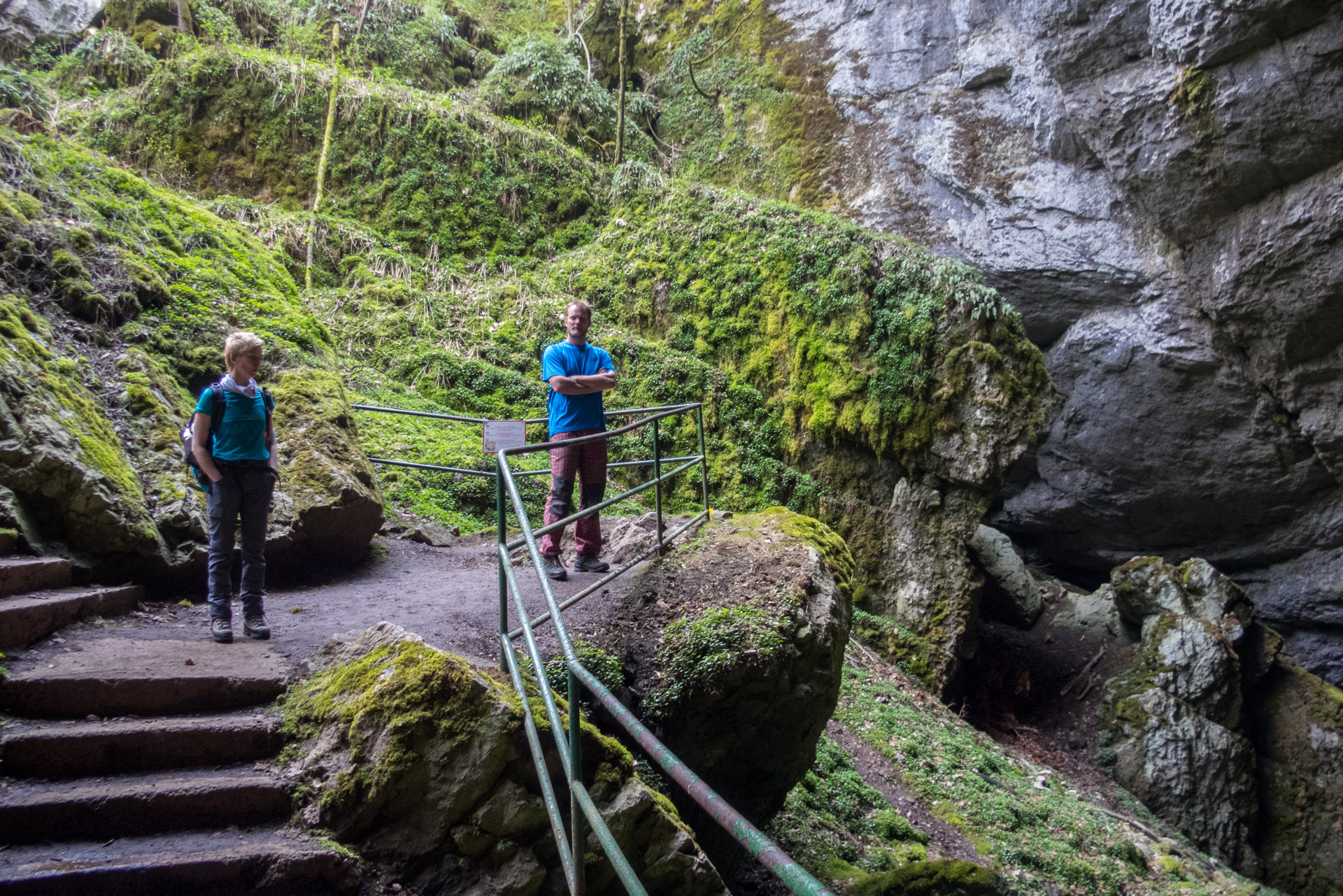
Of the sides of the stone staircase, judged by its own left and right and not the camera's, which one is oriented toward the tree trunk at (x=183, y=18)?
back

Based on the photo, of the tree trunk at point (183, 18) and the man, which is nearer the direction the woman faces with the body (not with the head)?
the man

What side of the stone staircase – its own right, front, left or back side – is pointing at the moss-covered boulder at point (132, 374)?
back

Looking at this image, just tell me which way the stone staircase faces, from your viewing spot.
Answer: facing the viewer

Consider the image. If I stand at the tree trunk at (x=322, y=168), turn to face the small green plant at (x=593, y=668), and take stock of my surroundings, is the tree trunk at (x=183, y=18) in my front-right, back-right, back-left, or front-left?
back-right

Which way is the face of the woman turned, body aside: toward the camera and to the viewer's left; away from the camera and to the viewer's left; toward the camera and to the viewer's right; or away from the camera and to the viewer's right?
toward the camera and to the viewer's right

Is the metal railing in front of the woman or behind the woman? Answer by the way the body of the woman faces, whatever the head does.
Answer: in front

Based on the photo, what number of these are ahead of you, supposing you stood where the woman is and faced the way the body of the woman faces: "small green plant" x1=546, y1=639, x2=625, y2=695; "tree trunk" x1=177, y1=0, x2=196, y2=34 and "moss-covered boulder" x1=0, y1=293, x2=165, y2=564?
1

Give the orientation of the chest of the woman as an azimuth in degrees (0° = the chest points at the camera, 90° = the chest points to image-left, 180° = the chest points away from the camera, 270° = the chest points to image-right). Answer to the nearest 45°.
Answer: approximately 315°

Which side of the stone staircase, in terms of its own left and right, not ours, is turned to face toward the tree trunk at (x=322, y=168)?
back

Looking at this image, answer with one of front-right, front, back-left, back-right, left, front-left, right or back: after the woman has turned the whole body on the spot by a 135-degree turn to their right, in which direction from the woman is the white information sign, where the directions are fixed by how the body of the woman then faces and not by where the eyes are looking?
back-right

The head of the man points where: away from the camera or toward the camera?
toward the camera
